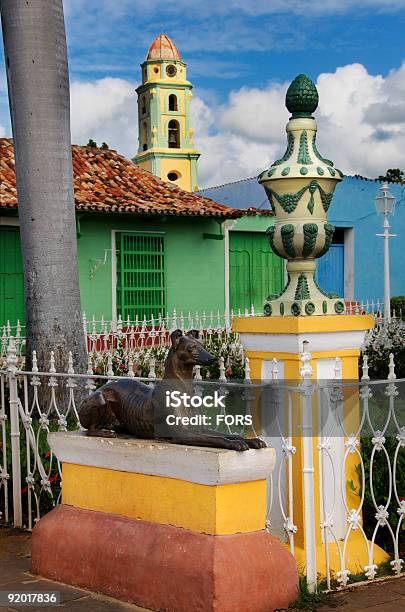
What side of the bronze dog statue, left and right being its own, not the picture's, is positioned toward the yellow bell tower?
left

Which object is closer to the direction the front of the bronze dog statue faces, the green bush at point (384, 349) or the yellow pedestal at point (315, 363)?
the yellow pedestal

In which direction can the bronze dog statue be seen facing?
to the viewer's right

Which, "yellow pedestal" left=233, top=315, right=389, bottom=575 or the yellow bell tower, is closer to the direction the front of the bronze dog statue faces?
the yellow pedestal
